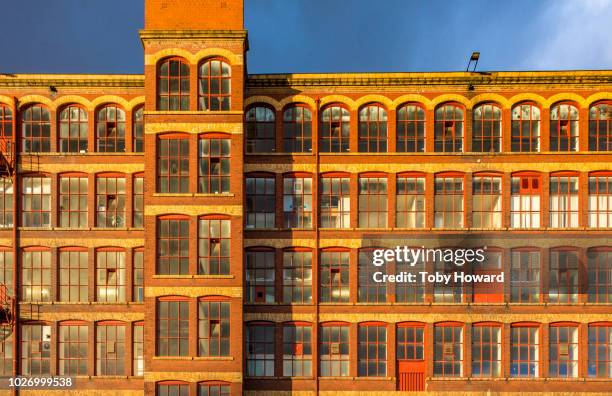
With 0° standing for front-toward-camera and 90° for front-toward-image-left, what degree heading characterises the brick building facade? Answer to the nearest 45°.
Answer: approximately 0°
